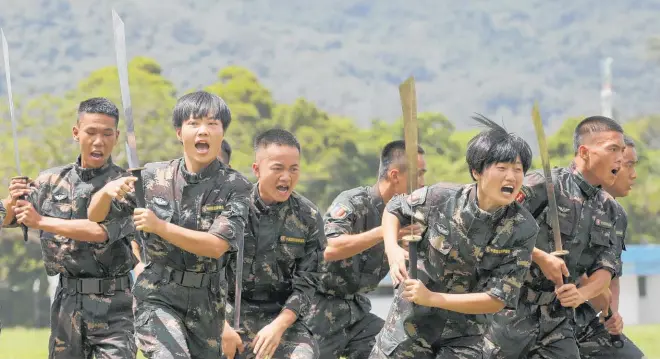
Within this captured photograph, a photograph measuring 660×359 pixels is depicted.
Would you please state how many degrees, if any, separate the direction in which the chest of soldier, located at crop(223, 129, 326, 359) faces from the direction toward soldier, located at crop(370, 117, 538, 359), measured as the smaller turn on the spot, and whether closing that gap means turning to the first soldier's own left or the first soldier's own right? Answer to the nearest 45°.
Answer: approximately 45° to the first soldier's own left

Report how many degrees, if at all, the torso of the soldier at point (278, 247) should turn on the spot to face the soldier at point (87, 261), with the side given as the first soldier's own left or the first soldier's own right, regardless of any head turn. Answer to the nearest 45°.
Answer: approximately 135° to the first soldier's own right

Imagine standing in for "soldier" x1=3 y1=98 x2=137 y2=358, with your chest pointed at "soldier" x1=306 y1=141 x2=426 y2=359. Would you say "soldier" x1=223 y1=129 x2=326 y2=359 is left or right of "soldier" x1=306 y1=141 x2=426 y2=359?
right

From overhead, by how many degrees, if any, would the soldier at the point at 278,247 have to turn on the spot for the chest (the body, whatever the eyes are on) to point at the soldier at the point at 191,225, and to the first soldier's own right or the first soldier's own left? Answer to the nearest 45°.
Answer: approximately 45° to the first soldier's own right

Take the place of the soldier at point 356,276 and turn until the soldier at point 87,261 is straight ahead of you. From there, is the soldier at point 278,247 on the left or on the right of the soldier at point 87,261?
left

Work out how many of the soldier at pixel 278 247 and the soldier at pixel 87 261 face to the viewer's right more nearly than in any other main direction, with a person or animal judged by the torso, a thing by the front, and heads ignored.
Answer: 0

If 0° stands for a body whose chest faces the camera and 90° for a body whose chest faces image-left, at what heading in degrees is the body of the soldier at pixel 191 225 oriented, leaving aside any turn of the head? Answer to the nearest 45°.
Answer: approximately 0°
